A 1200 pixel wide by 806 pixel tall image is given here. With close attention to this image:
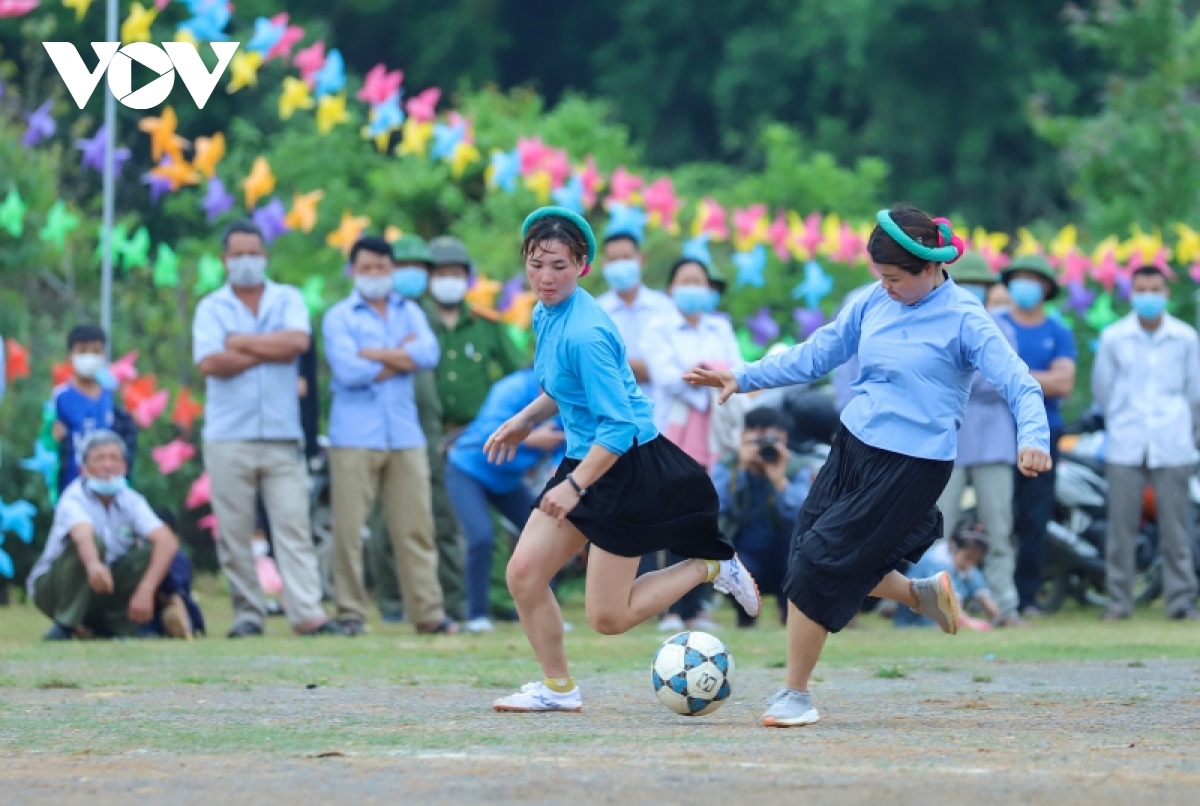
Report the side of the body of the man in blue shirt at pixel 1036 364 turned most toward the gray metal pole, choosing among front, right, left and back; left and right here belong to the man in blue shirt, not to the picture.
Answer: right

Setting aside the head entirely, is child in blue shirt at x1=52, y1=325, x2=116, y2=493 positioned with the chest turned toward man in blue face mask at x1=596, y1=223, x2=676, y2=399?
no

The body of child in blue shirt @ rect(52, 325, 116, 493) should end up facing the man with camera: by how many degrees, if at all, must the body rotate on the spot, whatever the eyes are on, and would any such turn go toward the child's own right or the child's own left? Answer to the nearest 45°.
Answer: approximately 90° to the child's own left

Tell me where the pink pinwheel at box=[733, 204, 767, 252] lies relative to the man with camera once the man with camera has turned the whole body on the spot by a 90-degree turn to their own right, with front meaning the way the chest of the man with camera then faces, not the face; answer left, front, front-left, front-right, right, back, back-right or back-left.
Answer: right

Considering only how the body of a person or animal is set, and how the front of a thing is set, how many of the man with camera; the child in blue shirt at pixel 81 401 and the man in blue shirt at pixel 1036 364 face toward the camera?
3

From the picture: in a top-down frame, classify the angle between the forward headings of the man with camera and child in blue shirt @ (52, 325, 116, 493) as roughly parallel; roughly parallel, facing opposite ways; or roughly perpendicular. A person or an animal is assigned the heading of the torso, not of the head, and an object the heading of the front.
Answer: roughly parallel

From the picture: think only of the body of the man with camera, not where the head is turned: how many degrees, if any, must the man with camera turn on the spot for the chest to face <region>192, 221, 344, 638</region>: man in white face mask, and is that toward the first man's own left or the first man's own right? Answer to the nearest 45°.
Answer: approximately 90° to the first man's own right

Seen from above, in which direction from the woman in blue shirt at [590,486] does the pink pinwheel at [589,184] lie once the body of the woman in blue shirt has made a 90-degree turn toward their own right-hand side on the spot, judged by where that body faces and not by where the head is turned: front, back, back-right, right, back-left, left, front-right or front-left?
front-right

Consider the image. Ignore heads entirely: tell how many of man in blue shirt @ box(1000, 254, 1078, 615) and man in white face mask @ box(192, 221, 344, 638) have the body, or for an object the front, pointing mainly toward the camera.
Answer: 2

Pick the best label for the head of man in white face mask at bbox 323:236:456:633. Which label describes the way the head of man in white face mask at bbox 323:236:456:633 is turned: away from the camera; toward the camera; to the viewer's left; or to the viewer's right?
toward the camera

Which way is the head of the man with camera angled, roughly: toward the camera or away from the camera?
toward the camera

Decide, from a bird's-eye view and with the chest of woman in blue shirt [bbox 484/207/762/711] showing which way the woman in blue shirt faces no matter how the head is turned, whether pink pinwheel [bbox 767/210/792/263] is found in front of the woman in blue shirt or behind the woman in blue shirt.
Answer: behind

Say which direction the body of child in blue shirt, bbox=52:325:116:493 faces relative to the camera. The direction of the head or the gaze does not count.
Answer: toward the camera

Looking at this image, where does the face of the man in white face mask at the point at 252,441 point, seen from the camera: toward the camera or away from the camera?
toward the camera

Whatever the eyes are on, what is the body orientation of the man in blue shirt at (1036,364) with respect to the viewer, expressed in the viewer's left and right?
facing the viewer

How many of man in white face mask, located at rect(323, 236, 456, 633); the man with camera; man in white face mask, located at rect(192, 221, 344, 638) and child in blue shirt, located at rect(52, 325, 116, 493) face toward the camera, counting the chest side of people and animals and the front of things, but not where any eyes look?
4

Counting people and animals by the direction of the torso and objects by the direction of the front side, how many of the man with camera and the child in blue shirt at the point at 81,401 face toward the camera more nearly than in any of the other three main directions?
2

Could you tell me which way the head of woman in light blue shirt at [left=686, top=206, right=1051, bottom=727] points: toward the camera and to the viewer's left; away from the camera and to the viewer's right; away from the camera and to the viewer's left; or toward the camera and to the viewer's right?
toward the camera and to the viewer's left
